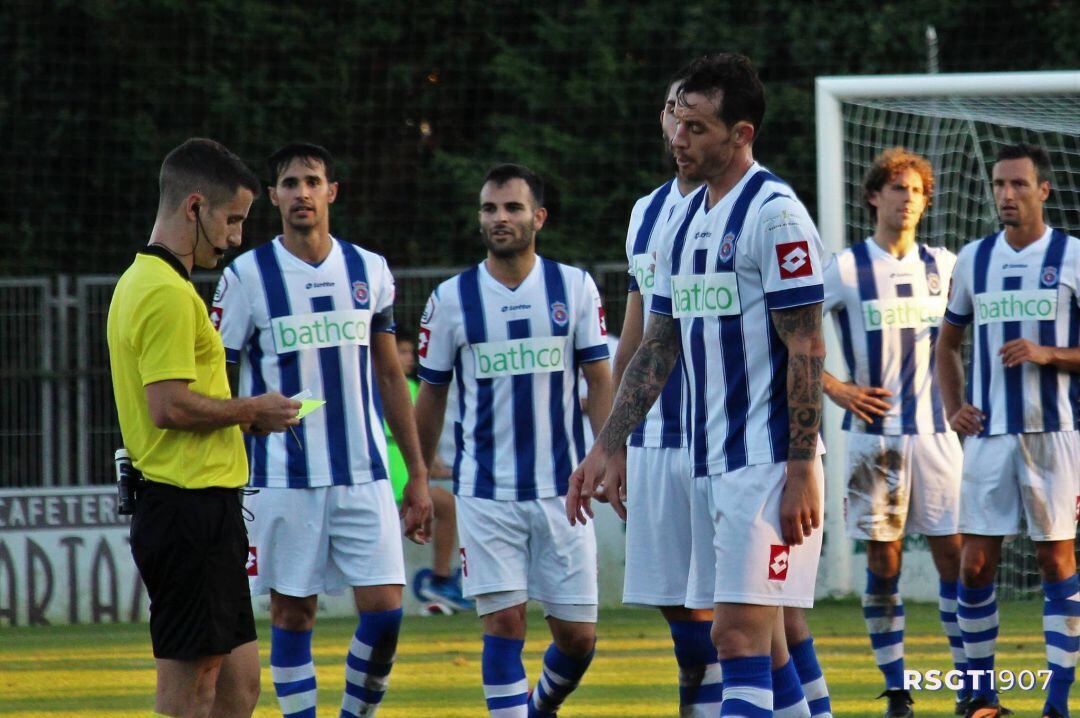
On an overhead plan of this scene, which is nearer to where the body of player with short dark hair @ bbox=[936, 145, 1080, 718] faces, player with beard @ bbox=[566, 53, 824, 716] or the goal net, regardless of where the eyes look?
the player with beard

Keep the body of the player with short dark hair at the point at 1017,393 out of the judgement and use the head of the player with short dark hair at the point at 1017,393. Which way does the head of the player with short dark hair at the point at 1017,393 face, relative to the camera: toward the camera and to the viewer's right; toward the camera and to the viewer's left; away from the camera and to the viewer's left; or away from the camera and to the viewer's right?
toward the camera and to the viewer's left

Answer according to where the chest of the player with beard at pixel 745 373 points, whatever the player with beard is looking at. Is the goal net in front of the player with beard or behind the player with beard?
behind

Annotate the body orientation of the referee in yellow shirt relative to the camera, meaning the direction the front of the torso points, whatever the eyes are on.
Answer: to the viewer's right

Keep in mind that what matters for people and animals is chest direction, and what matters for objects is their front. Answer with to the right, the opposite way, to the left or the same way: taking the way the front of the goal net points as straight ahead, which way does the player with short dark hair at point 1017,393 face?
the same way

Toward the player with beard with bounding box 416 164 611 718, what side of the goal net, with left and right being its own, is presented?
front

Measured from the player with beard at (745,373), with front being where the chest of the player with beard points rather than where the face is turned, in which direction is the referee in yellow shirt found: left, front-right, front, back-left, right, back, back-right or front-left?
front-right

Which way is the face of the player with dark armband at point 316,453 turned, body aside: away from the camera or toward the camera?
toward the camera

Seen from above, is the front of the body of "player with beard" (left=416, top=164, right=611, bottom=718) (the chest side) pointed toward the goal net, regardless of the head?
no

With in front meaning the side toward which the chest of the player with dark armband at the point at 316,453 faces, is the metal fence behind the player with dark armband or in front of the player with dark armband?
behind

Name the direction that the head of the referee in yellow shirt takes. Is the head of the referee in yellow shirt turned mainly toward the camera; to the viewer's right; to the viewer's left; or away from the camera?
to the viewer's right

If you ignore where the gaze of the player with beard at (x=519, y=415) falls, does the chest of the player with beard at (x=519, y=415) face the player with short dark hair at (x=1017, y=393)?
no

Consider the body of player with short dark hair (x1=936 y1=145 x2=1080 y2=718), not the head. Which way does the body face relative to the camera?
toward the camera

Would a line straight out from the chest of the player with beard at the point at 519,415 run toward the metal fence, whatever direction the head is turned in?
no

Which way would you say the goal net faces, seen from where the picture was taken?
facing the viewer

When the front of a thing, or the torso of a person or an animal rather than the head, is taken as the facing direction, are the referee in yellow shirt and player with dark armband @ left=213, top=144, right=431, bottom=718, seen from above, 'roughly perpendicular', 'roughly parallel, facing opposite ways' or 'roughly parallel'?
roughly perpendicular

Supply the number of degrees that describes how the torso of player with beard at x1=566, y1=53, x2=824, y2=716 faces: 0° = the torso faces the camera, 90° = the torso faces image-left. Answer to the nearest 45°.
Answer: approximately 45°

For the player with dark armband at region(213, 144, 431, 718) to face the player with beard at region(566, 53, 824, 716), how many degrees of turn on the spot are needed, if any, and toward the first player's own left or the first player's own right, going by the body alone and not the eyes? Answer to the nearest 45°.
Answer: approximately 45° to the first player's own left

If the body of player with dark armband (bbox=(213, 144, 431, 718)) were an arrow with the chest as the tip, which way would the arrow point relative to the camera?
toward the camera
